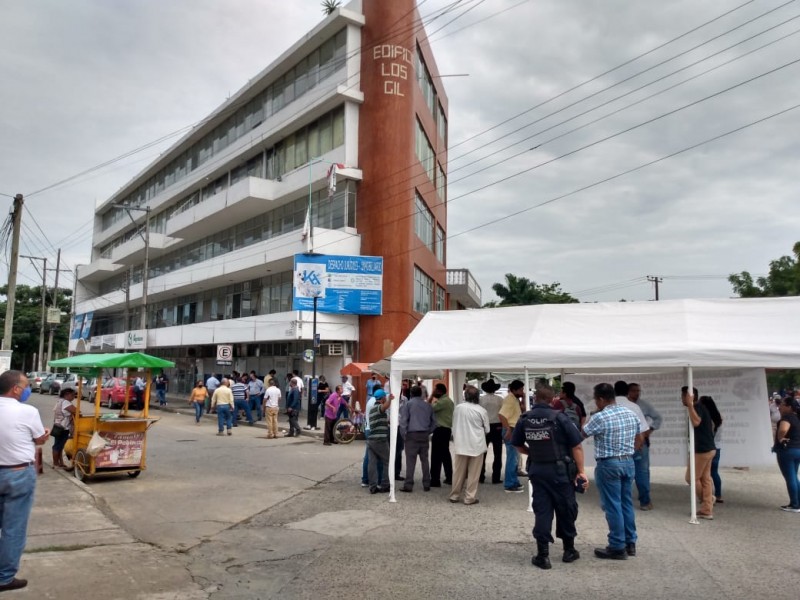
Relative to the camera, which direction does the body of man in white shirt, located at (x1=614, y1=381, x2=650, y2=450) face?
away from the camera

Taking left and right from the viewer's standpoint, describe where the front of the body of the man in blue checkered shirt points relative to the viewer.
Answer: facing away from the viewer and to the left of the viewer

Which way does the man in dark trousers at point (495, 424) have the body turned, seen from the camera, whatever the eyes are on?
away from the camera

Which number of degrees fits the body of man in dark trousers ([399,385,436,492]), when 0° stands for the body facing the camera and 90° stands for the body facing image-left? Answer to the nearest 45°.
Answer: approximately 180°

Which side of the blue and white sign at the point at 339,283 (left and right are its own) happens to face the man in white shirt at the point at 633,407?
front

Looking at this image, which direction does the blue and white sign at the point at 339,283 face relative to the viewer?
toward the camera

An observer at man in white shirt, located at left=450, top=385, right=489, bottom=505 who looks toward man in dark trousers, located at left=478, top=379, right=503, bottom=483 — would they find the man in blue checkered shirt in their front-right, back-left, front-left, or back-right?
back-right

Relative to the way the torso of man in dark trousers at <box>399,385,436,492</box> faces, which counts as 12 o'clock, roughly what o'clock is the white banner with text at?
The white banner with text is roughly at 3 o'clock from the man in dark trousers.

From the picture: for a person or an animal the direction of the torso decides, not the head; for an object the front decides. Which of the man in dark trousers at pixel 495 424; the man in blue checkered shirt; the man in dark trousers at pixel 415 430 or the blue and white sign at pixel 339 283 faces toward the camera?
the blue and white sign

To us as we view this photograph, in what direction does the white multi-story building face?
facing the viewer and to the left of the viewer

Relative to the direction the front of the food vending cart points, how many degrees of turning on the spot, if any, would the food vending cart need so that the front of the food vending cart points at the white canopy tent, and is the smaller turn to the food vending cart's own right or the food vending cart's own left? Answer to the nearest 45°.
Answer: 0° — it already faces it

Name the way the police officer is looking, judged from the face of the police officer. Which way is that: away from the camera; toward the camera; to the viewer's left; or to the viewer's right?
away from the camera

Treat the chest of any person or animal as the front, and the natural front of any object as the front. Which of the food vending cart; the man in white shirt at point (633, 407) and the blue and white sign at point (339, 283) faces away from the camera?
the man in white shirt

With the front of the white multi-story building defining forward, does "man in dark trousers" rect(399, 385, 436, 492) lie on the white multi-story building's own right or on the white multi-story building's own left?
on the white multi-story building's own left

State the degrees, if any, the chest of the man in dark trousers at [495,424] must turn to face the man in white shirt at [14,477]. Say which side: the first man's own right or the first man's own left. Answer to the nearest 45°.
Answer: approximately 135° to the first man's own left

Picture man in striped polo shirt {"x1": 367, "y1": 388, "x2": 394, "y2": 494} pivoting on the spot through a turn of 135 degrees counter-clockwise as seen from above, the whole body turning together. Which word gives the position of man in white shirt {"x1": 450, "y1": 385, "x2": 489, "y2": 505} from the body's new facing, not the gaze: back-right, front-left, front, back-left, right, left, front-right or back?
back-left

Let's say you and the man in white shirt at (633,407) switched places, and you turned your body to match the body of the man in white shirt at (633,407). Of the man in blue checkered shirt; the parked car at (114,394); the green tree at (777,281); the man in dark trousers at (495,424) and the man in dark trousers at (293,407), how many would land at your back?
1

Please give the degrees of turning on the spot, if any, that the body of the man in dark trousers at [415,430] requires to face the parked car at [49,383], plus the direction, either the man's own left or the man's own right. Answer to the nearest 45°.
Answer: approximately 45° to the man's own left
